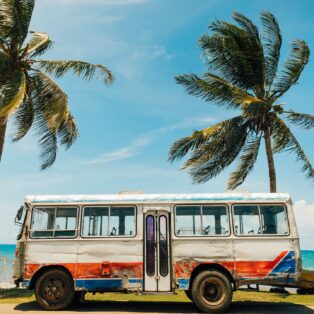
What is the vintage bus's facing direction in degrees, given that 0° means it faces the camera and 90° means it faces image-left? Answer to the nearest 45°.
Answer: approximately 90°
